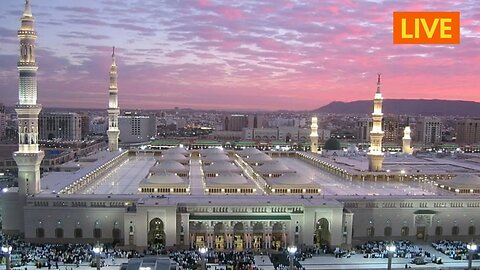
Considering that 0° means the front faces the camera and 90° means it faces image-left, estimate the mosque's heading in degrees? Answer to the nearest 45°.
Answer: approximately 0°
